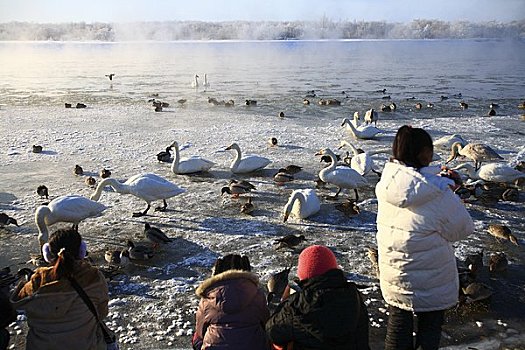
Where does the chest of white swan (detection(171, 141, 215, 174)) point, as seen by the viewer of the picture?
to the viewer's left

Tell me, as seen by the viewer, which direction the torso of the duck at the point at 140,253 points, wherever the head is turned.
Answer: to the viewer's left

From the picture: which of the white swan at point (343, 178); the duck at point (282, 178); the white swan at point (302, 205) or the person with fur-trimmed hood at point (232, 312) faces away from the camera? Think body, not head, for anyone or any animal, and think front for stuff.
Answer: the person with fur-trimmed hood

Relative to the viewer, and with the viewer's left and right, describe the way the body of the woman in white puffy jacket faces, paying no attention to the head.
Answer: facing away from the viewer and to the right of the viewer

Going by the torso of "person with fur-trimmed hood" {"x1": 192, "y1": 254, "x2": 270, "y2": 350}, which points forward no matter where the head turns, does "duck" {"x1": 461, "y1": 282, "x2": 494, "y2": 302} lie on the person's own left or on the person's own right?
on the person's own right

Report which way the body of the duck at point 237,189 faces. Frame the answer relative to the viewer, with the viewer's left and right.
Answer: facing to the left of the viewer

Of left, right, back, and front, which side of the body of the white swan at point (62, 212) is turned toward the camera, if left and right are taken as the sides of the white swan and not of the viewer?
left

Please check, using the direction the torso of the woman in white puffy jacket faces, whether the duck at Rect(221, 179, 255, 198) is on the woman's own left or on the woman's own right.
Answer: on the woman's own left

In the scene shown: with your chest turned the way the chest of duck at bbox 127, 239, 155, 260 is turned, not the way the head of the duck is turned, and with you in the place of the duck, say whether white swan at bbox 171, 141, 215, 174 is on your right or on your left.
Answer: on your right

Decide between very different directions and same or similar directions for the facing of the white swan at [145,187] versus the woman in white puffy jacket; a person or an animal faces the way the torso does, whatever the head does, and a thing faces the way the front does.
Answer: very different directions

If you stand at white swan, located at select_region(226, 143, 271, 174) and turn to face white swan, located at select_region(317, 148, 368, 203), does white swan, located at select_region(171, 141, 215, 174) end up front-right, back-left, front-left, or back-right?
back-right

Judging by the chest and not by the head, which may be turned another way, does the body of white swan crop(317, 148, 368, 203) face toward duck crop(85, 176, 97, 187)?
yes

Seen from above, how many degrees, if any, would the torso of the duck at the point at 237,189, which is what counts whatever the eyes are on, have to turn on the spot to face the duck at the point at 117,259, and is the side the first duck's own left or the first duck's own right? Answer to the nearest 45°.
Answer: approximately 45° to the first duck's own left

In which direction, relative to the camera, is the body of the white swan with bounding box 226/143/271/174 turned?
to the viewer's left

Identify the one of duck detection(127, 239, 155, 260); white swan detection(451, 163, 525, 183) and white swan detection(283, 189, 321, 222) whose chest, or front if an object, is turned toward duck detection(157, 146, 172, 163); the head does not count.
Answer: white swan detection(451, 163, 525, 183)
